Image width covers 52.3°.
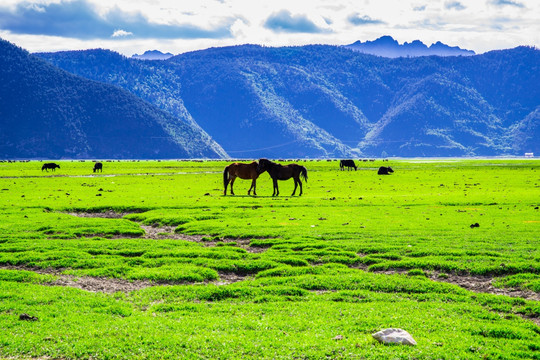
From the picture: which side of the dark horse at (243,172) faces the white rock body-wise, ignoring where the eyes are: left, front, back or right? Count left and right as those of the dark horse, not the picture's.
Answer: right

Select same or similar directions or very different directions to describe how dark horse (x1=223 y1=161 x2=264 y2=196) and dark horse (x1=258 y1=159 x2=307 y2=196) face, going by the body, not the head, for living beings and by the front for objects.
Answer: very different directions

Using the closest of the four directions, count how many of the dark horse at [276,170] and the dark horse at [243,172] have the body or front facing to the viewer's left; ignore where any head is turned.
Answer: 1

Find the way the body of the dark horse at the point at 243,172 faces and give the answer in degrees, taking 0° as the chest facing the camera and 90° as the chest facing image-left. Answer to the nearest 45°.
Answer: approximately 270°

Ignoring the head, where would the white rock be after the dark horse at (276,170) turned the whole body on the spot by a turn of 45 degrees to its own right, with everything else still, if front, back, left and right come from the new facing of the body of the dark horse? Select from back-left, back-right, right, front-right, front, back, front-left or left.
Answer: back-left

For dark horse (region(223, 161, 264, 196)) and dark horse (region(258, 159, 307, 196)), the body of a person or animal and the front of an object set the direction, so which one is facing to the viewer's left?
dark horse (region(258, 159, 307, 196))

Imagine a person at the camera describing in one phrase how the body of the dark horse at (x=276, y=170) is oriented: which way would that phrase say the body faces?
to the viewer's left

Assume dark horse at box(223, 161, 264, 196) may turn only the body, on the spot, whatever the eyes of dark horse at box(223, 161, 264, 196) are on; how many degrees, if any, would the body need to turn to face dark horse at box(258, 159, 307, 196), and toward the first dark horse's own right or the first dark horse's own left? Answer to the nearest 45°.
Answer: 0° — it already faces it

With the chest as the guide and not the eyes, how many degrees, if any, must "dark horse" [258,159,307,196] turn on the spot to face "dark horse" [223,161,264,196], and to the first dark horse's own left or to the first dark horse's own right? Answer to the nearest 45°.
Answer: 0° — it already faces it
